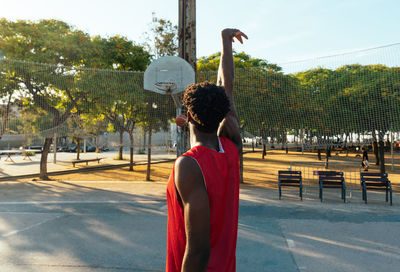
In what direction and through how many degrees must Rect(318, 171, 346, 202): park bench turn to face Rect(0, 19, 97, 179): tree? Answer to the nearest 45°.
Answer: approximately 90° to its right

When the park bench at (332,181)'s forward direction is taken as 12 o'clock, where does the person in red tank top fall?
The person in red tank top is roughly at 12 o'clock from the park bench.

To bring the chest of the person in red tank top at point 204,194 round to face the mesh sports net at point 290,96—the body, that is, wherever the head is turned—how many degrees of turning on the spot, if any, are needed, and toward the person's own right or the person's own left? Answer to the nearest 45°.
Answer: approximately 45° to the person's own right

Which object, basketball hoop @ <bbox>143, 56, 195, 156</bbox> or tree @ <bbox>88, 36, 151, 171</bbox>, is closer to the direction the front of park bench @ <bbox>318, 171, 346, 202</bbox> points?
the basketball hoop

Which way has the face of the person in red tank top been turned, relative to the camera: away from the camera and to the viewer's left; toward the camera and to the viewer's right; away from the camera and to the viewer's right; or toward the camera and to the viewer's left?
away from the camera and to the viewer's left

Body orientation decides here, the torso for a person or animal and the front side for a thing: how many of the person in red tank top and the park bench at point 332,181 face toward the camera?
1

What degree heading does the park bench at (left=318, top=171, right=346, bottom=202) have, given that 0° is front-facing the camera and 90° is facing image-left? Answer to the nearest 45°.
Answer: approximately 0°

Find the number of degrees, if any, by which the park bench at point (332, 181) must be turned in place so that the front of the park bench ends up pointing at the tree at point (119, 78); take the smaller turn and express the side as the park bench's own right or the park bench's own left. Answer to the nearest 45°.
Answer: approximately 90° to the park bench's own right

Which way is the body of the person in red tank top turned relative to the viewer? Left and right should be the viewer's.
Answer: facing away from the viewer and to the left of the viewer
